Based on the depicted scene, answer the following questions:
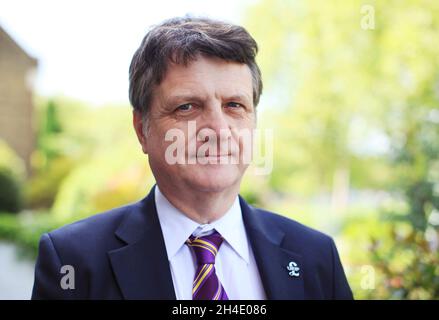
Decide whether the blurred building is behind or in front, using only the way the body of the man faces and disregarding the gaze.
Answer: behind

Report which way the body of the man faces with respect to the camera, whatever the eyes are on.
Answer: toward the camera
